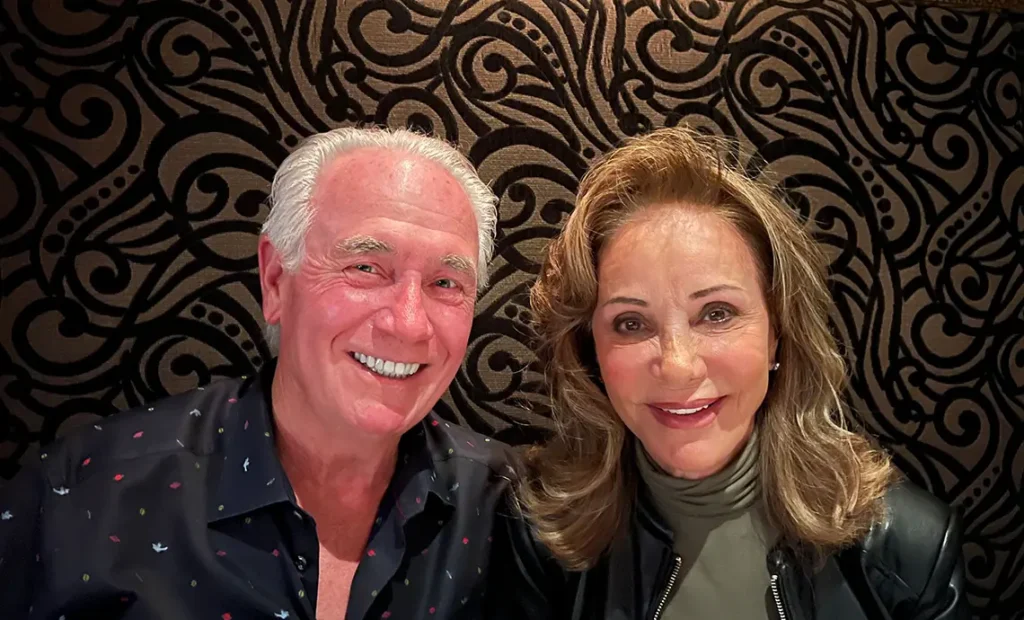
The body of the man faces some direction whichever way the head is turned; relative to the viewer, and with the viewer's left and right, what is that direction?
facing the viewer and to the right of the viewer

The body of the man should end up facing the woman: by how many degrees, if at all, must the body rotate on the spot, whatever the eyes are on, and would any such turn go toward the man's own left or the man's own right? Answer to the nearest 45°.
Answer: approximately 45° to the man's own left

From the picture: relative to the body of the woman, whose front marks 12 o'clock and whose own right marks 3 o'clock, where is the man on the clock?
The man is roughly at 2 o'clock from the woman.

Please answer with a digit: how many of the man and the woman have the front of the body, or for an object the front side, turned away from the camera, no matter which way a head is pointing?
0

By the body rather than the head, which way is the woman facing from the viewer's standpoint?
toward the camera
